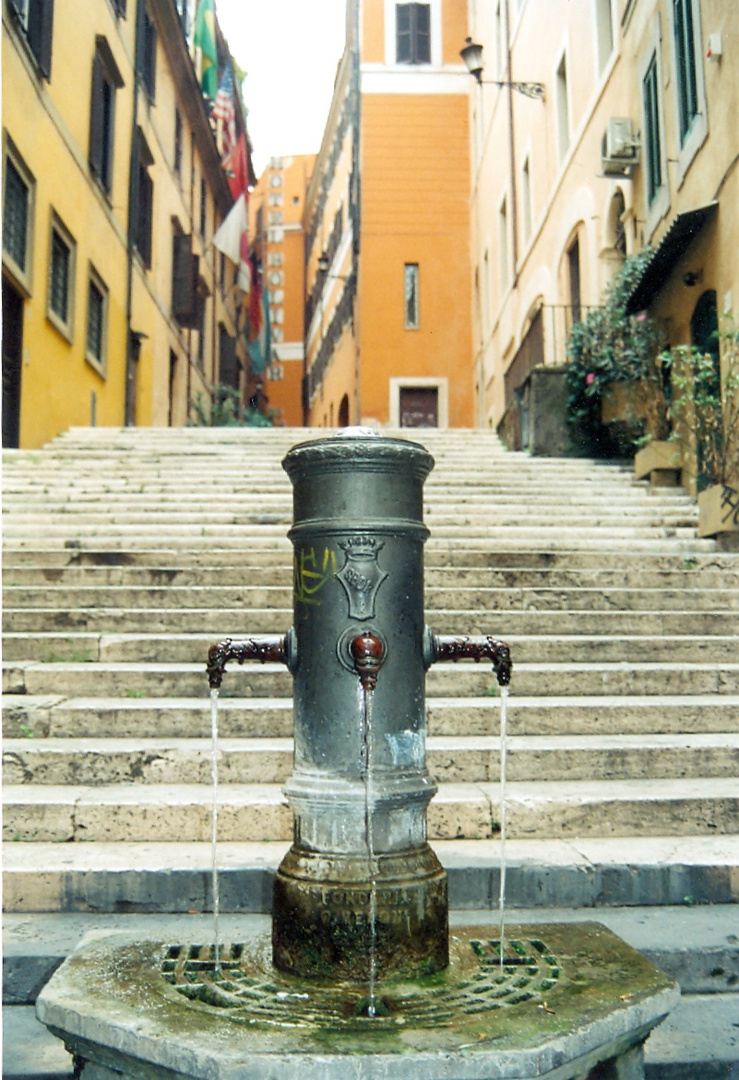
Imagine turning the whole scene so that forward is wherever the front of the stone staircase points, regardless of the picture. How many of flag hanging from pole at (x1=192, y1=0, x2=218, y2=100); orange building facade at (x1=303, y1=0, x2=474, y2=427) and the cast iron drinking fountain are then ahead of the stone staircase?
1

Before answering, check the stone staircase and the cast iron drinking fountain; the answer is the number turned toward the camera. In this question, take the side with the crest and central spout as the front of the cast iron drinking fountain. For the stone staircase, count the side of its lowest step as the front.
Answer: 2

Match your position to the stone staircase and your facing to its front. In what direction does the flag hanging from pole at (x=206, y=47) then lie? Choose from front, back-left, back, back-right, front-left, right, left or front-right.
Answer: back

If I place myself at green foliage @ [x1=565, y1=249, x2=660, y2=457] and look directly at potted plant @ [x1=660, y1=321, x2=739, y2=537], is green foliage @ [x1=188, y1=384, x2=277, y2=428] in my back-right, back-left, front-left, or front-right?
back-right

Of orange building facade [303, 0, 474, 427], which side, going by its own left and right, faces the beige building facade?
front

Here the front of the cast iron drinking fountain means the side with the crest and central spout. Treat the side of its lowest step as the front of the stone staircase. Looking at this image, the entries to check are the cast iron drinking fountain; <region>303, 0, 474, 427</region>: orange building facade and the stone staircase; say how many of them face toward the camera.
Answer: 3

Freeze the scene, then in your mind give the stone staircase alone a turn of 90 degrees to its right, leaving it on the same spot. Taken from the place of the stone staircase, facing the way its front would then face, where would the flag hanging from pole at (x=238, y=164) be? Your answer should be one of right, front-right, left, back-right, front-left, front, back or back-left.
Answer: right

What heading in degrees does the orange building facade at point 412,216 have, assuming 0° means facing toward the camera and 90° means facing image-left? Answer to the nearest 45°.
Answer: approximately 0°

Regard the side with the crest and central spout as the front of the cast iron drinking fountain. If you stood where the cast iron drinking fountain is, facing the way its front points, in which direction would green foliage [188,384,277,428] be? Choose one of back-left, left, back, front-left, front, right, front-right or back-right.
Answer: back
